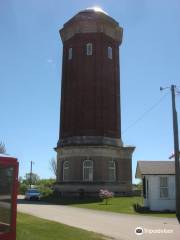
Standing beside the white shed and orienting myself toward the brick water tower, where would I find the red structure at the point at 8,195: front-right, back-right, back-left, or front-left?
back-left

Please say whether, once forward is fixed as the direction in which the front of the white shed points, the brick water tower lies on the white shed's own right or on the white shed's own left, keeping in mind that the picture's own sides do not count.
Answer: on the white shed's own right

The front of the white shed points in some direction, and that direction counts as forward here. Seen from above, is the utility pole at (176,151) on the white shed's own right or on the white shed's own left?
on the white shed's own left
